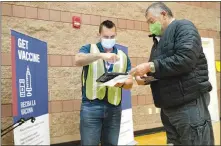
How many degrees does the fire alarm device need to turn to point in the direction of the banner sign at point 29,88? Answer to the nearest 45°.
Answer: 0° — it already faces it

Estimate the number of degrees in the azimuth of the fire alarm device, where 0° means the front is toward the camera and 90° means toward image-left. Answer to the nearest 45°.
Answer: approximately 0°

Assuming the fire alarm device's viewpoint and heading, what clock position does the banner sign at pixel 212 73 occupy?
The banner sign is roughly at 8 o'clock from the fire alarm device.

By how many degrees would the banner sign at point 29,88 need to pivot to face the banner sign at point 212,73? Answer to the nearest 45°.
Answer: approximately 90° to its left

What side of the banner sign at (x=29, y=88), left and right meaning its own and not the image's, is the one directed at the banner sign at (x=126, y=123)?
left

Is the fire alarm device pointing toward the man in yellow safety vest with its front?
yes

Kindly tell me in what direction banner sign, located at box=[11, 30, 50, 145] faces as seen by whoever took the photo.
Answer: facing the viewer and to the right of the viewer
